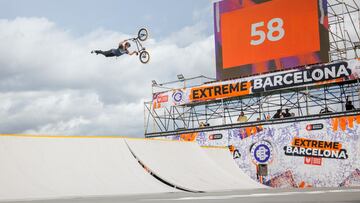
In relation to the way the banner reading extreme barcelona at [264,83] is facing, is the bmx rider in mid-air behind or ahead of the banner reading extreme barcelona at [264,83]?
ahead

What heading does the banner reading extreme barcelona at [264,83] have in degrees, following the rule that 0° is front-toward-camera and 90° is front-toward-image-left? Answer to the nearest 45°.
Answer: approximately 45°
